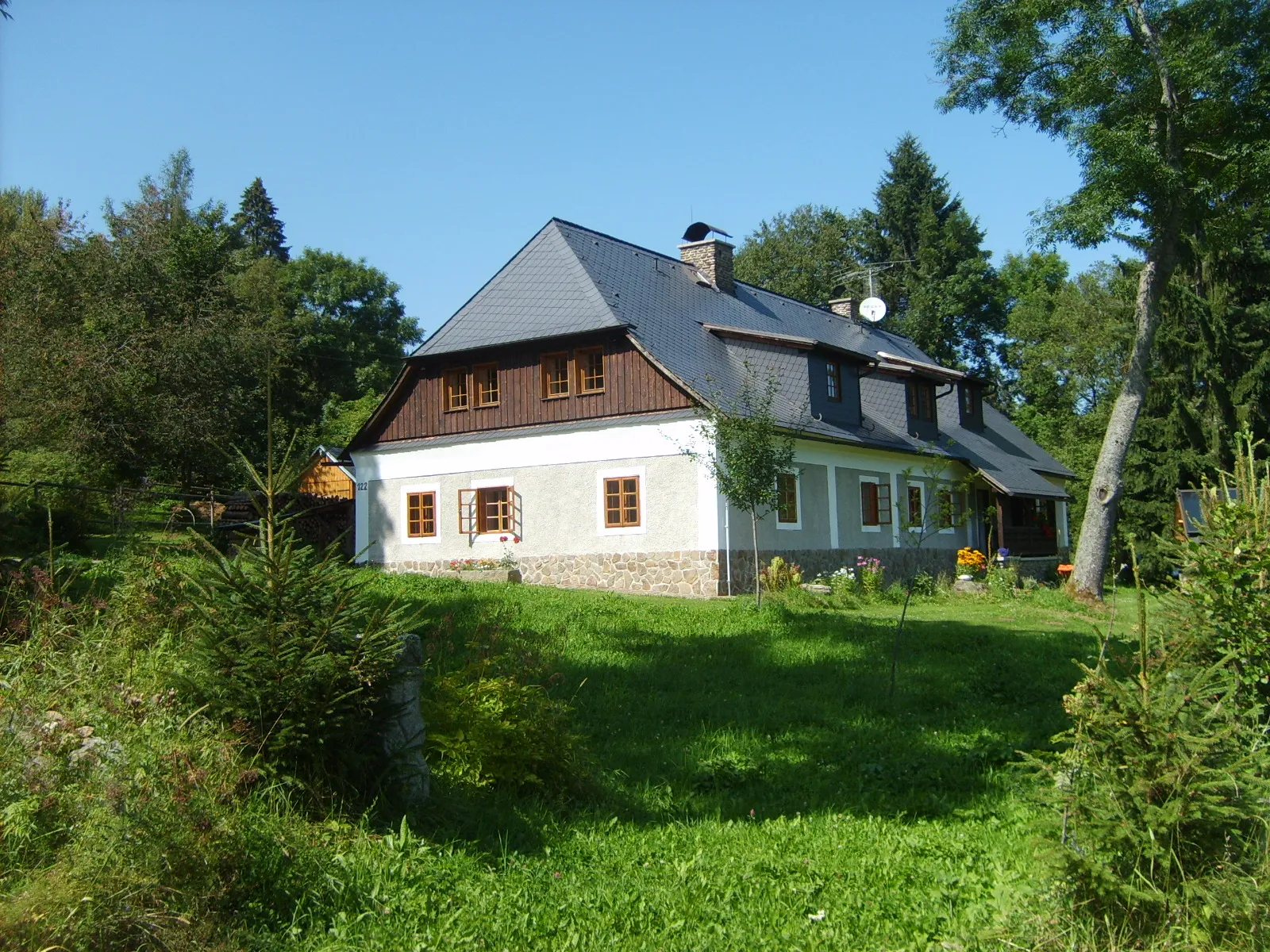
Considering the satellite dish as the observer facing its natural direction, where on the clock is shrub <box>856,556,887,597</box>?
The shrub is roughly at 12 o'clock from the satellite dish.

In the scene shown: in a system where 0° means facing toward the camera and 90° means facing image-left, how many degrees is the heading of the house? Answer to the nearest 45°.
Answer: approximately 315°

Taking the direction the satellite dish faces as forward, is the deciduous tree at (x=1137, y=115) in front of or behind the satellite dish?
in front

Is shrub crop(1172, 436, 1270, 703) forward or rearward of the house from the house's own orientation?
forward

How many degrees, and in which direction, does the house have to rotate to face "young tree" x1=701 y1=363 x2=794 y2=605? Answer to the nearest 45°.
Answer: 0° — it already faces it

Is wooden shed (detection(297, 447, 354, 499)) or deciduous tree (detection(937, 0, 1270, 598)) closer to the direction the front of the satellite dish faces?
the deciduous tree

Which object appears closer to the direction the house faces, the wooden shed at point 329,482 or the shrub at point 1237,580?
the shrub

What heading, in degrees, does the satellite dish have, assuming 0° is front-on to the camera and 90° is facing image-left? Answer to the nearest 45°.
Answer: approximately 0°

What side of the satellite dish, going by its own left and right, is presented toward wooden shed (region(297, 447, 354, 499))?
right

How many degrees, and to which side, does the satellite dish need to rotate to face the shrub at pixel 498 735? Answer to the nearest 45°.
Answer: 0° — it already faces it
